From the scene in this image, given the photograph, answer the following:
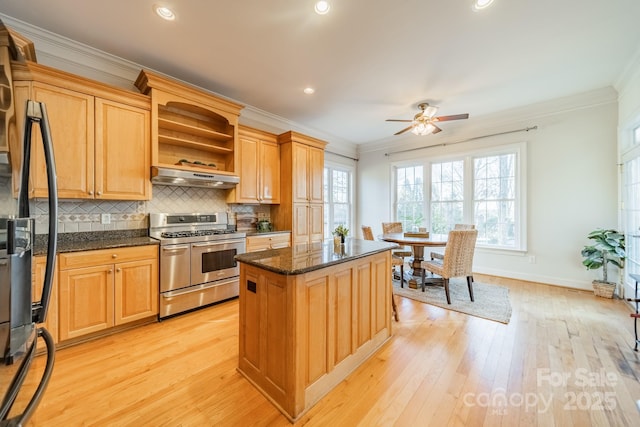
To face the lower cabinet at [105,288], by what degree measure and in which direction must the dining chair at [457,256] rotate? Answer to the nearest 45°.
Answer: approximately 90° to its left

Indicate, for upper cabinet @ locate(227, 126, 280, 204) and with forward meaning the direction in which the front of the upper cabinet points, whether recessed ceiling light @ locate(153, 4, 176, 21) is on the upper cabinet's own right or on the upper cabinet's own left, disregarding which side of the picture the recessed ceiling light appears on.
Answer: on the upper cabinet's own right

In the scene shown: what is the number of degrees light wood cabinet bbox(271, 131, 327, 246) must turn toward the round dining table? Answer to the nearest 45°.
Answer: approximately 45° to its left

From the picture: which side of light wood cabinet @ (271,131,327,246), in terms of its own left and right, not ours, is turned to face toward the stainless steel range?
right

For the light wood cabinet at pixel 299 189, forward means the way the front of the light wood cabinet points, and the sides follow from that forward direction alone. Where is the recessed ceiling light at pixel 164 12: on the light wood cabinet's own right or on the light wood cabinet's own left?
on the light wood cabinet's own right

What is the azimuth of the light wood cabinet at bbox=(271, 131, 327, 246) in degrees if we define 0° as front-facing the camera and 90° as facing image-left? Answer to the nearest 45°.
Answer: approximately 315°

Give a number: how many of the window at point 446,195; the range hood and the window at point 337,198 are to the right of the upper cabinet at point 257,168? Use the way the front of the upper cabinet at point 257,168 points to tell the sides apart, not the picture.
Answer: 1

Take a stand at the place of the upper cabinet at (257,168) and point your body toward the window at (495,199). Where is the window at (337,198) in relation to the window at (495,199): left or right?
left

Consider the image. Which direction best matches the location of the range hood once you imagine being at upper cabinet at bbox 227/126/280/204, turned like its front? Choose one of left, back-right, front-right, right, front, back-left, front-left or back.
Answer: right

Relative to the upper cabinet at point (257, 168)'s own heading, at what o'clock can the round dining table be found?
The round dining table is roughly at 11 o'clock from the upper cabinet.

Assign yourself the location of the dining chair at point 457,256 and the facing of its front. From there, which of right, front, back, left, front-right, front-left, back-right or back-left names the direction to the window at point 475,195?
front-right

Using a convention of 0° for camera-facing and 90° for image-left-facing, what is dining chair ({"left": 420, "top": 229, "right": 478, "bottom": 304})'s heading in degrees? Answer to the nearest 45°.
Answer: approximately 135°

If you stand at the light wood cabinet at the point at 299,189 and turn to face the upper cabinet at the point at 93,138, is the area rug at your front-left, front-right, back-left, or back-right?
back-left

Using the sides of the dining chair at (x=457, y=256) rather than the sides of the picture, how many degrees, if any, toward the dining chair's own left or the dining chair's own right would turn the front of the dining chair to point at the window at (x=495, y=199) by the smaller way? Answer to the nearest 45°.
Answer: approximately 45° to the dining chair's own right
